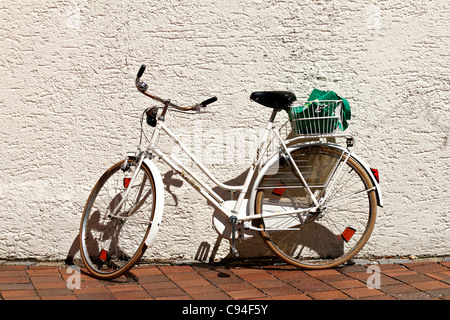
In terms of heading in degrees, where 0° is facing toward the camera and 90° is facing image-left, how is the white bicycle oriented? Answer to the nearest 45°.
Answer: approximately 90°
